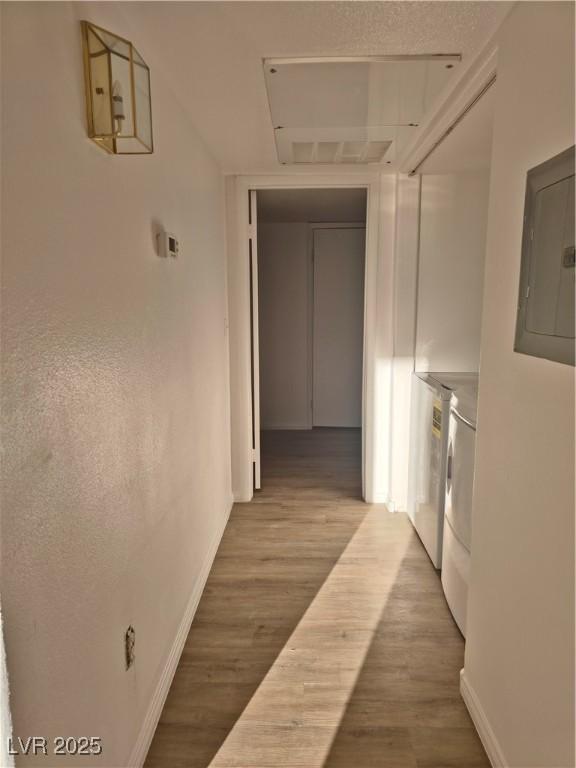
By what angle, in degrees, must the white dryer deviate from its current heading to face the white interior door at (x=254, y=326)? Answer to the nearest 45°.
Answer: approximately 45° to its right

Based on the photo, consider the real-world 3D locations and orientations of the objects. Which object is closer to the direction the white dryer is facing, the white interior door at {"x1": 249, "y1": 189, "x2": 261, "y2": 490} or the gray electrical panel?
the white interior door

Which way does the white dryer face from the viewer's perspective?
to the viewer's left

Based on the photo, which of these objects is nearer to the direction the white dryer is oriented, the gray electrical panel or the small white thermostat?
the small white thermostat

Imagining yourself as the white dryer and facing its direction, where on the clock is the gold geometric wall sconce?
The gold geometric wall sconce is roughly at 10 o'clock from the white dryer.

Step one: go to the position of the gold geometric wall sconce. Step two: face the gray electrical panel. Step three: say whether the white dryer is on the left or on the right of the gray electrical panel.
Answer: left

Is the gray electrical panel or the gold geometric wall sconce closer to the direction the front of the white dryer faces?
the gold geometric wall sconce

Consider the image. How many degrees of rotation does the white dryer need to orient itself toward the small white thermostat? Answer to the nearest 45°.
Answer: approximately 45° to its left

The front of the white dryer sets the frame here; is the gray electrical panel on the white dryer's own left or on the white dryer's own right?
on the white dryer's own left
